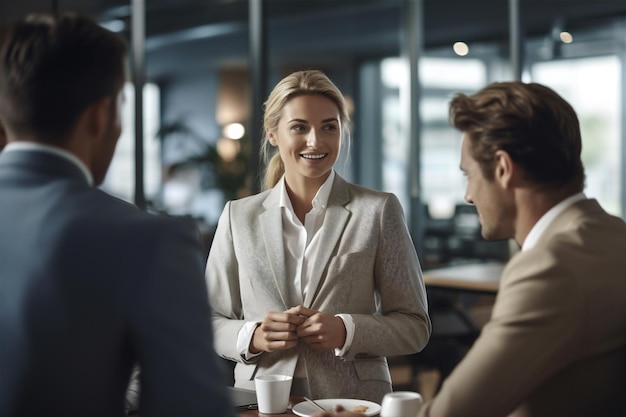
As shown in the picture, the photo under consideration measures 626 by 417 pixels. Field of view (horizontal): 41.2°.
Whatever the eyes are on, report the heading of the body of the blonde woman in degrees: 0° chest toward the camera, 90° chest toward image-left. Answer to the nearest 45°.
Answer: approximately 0°

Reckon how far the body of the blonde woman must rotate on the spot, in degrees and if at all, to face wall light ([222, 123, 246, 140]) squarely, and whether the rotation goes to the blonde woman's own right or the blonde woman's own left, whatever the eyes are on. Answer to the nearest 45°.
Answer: approximately 180°

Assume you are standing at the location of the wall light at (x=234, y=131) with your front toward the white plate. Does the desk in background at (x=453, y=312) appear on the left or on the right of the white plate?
left

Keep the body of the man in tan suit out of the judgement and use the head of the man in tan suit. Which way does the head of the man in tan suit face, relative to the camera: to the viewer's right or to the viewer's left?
to the viewer's left

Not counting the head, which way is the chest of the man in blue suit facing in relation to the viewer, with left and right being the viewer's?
facing away from the viewer and to the right of the viewer

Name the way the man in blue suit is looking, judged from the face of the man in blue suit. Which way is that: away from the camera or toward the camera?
away from the camera

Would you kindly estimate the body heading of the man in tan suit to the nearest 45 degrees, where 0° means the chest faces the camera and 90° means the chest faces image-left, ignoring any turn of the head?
approximately 135°
